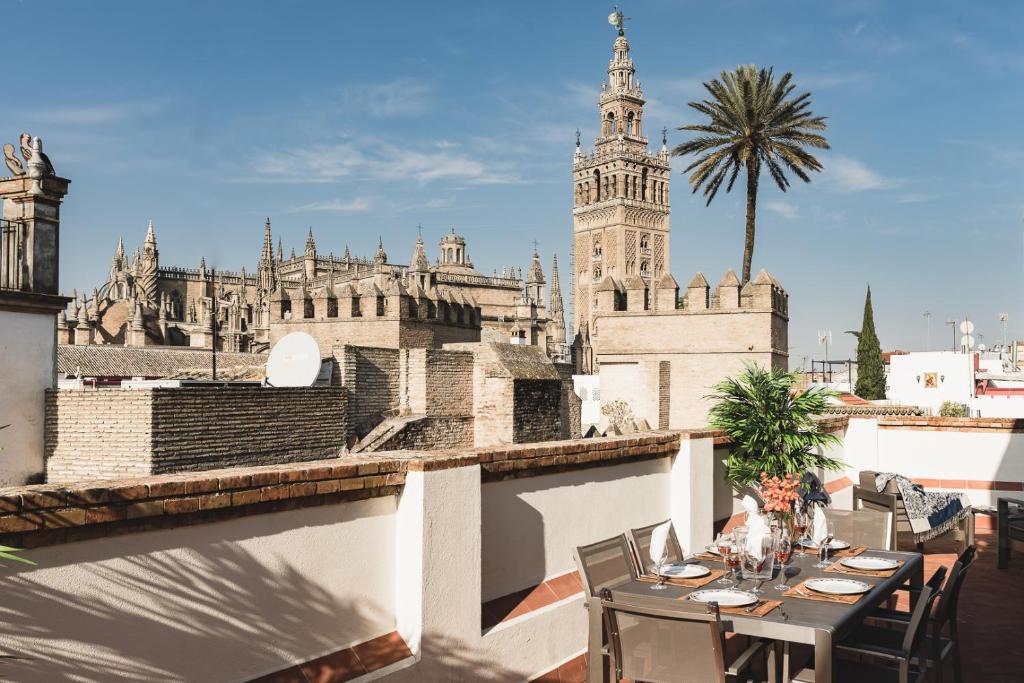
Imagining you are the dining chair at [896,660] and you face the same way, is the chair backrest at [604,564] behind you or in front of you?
in front

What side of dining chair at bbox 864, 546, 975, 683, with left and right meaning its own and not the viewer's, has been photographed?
left

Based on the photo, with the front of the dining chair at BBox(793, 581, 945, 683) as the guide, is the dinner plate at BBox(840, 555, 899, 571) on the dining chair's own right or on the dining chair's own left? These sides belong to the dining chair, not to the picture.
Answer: on the dining chair's own right

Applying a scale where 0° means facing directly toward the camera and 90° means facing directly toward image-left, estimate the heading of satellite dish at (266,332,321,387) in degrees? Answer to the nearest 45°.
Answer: approximately 0°

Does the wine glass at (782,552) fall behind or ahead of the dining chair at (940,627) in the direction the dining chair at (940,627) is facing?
ahead

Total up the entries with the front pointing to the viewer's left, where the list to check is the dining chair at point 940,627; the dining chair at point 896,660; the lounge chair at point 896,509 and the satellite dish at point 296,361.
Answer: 2

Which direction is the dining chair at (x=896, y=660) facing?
to the viewer's left
